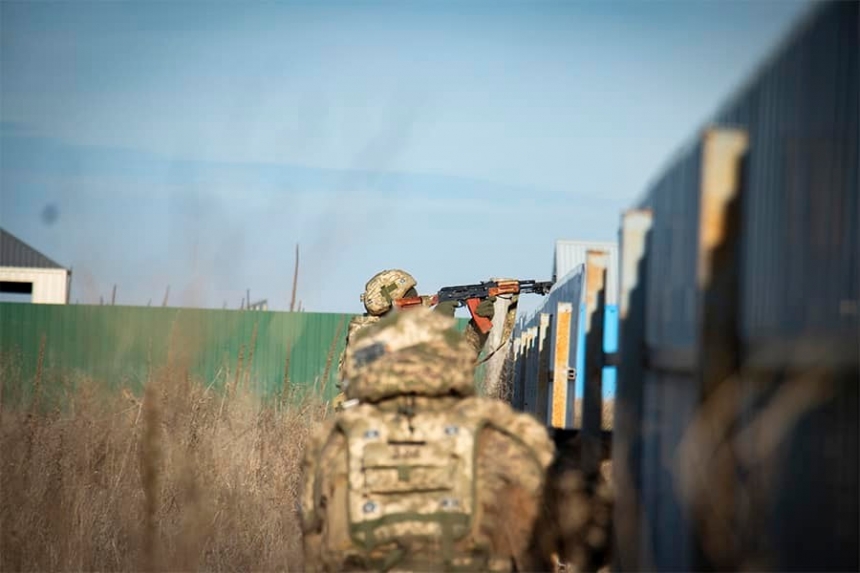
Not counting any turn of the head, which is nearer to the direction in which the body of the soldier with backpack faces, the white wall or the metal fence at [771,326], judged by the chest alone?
the white wall

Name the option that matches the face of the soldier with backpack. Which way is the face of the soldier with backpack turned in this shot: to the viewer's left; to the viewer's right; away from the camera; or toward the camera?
away from the camera

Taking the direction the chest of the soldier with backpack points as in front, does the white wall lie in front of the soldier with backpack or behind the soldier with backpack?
in front

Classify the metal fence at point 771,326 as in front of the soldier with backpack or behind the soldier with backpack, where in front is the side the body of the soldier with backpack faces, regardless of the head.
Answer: behind

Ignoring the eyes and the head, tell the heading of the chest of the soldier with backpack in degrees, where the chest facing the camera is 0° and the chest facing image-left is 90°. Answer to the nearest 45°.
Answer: approximately 180°
